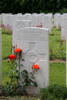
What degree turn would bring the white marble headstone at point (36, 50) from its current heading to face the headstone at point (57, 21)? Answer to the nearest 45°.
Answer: approximately 180°

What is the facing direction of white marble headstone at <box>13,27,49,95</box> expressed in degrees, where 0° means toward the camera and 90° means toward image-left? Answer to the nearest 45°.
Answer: approximately 0°

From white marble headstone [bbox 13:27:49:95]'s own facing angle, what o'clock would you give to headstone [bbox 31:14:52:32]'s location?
The headstone is roughly at 6 o'clock from the white marble headstone.

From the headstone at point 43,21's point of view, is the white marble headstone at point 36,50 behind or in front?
in front

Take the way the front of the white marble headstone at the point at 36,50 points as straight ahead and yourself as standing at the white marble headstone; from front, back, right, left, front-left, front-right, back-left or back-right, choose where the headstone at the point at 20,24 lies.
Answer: back

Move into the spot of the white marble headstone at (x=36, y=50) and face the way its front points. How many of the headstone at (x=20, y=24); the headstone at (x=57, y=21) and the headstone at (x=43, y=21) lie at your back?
3

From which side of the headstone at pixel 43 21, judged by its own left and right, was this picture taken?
front

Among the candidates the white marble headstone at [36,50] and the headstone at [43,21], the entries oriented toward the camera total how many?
2

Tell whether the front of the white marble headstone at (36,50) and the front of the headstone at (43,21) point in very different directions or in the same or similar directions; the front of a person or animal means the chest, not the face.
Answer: same or similar directions
